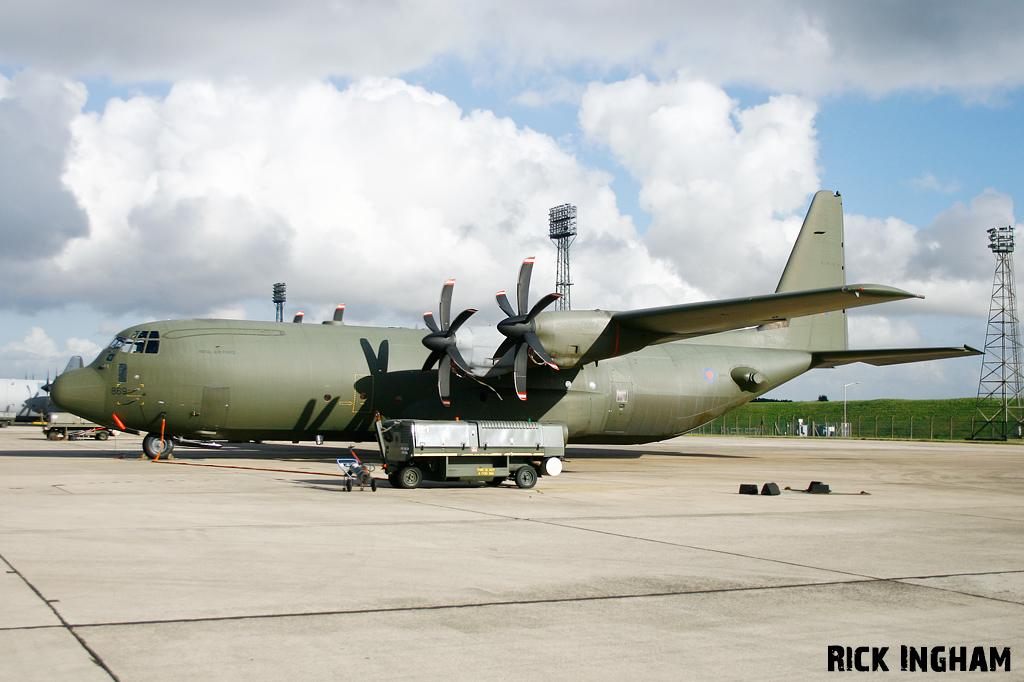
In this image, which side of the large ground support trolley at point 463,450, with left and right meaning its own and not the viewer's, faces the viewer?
left

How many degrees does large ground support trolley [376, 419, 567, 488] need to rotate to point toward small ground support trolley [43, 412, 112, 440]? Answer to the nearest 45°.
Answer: approximately 45° to its right
